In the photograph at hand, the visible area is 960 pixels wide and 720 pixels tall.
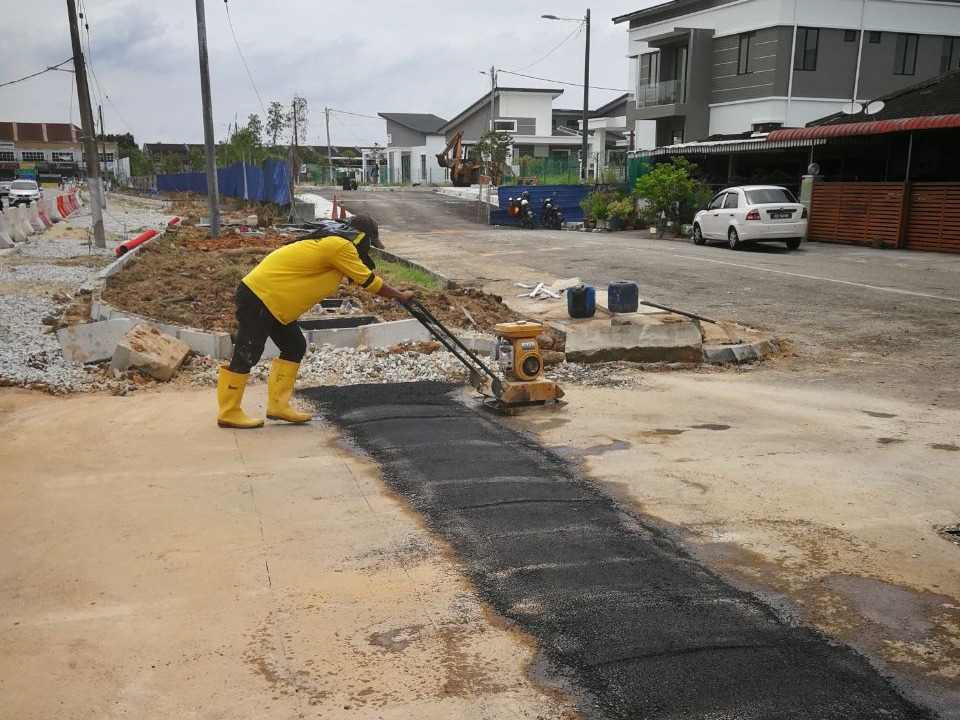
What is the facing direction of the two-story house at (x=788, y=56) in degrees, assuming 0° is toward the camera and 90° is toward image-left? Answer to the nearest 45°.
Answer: approximately 45°

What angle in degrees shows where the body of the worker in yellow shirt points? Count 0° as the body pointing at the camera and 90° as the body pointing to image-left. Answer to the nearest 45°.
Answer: approximately 270°

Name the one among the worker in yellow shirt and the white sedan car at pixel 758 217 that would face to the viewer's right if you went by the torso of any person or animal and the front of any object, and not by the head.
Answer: the worker in yellow shirt

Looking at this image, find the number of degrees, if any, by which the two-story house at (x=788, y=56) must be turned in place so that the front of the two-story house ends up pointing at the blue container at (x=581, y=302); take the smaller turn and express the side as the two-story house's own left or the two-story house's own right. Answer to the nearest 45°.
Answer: approximately 45° to the two-story house's own left

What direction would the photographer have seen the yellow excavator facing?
facing to the left of the viewer

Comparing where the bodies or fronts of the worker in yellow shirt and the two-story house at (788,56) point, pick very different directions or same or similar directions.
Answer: very different directions

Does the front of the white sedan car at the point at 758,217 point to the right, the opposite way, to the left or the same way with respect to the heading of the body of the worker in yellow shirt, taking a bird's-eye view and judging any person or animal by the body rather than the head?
to the left

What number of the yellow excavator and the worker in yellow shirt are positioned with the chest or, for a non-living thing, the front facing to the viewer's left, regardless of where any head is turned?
1
